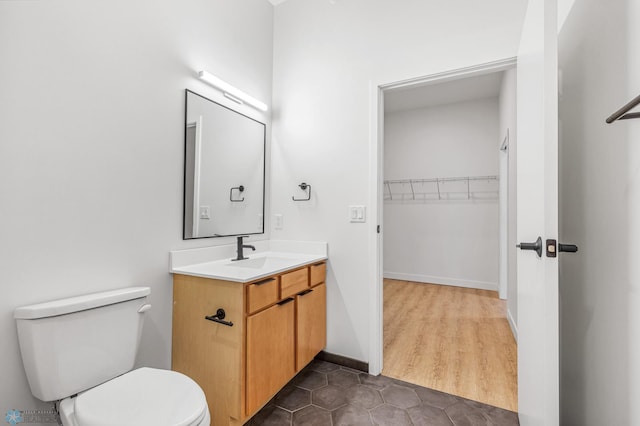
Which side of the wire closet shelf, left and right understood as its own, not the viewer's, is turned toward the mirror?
front

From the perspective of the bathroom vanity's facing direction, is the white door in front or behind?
in front

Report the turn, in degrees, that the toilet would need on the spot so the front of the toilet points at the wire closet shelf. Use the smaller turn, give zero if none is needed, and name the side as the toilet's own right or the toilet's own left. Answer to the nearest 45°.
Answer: approximately 45° to the toilet's own left

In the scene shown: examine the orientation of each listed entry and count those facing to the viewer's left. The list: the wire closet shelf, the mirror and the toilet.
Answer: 0

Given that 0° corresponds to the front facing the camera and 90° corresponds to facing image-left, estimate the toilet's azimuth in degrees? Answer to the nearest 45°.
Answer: approximately 315°

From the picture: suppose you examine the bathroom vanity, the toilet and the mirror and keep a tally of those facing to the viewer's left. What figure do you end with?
0

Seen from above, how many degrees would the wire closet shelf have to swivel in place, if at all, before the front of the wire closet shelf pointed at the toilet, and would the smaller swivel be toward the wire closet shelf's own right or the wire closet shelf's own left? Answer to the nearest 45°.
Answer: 0° — it already faces it

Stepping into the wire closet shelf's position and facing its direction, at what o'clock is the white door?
The white door is roughly at 12 o'clock from the wire closet shelf.

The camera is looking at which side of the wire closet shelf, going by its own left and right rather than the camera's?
front

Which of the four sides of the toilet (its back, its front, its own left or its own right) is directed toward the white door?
front

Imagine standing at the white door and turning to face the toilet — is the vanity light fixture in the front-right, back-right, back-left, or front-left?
front-right

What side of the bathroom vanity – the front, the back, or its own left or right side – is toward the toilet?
right

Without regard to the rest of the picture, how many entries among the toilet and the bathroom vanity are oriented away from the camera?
0

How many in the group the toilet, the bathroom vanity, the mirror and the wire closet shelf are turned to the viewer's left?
0

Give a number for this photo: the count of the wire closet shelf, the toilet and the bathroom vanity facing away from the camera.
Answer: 0

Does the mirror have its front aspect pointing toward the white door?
yes
